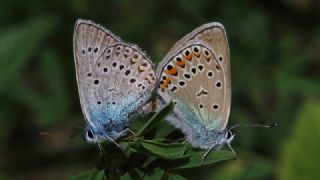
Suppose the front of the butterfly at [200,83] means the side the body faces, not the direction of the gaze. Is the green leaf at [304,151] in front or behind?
in front

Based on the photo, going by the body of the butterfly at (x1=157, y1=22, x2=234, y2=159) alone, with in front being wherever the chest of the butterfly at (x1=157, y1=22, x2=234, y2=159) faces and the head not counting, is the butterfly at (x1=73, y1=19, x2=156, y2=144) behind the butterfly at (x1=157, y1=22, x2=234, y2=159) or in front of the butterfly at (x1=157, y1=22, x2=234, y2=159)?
behind

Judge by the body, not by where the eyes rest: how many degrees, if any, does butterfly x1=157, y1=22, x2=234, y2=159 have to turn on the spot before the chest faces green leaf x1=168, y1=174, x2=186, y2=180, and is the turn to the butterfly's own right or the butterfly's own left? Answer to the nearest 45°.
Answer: approximately 90° to the butterfly's own right

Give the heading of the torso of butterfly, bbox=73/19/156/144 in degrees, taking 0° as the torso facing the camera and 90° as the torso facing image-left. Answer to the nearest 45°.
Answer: approximately 90°

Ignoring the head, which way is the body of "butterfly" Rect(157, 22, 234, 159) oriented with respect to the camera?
to the viewer's right

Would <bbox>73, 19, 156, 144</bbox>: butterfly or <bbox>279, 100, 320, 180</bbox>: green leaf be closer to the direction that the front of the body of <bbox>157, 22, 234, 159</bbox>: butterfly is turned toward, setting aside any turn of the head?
the green leaf

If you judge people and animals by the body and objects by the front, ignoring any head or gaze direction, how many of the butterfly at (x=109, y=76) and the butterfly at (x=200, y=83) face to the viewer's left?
1

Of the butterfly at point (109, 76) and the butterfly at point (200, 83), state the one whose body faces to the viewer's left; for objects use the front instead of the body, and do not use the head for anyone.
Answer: the butterfly at point (109, 76)

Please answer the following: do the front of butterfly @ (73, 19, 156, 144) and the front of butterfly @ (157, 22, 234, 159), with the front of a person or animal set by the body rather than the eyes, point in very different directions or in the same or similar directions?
very different directions
